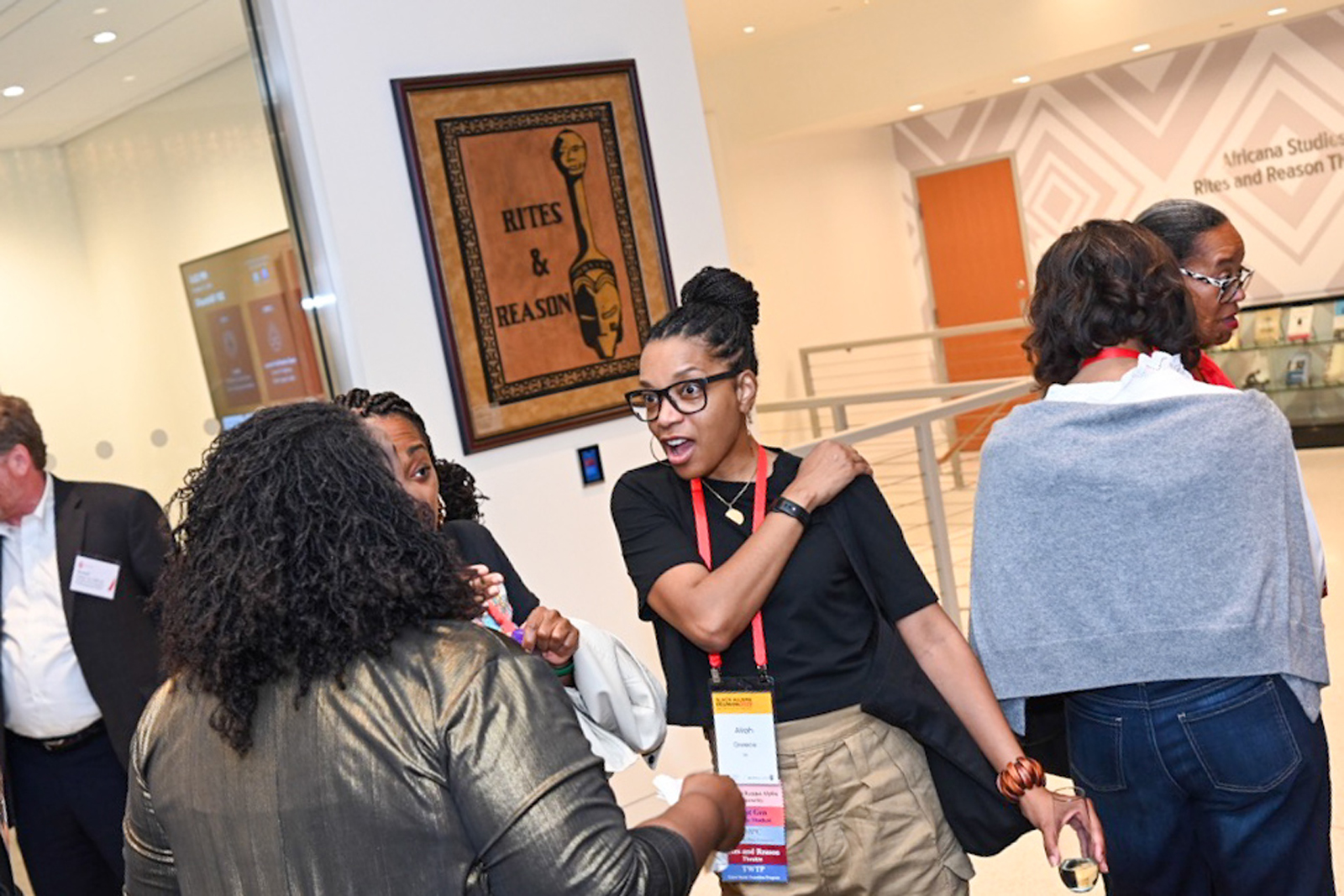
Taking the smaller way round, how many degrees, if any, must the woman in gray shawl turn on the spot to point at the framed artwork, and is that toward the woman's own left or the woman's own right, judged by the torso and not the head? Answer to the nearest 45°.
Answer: approximately 45° to the woman's own left

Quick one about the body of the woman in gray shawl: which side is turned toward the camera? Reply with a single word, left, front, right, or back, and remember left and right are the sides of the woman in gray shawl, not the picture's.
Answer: back

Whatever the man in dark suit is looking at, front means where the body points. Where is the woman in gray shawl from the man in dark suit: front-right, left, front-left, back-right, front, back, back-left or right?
left

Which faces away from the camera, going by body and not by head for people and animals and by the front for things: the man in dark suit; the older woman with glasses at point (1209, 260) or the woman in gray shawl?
the woman in gray shawl

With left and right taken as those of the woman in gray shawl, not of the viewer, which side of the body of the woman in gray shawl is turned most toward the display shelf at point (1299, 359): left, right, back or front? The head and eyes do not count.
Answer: front

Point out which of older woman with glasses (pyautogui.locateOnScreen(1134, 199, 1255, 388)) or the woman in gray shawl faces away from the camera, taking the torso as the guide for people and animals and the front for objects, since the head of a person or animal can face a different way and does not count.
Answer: the woman in gray shawl

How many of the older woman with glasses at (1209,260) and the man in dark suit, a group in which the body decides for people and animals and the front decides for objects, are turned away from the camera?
0

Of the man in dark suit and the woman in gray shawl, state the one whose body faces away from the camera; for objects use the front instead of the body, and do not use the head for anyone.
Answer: the woman in gray shawl

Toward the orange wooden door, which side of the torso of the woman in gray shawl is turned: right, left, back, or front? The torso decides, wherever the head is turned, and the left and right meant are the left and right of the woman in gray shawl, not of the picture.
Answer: front

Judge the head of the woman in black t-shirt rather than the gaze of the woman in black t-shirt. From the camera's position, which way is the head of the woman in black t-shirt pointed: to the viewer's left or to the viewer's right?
to the viewer's left

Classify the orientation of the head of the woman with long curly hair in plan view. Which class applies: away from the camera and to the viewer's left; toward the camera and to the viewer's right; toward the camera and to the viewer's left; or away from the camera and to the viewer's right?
away from the camera and to the viewer's right

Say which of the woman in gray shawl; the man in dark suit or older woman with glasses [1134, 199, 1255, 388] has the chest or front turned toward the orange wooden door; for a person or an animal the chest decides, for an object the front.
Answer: the woman in gray shawl

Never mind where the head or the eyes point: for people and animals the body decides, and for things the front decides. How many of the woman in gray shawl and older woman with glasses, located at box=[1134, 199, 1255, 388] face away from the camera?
1

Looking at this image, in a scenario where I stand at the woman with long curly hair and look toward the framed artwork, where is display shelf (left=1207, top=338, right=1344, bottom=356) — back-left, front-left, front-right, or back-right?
front-right
